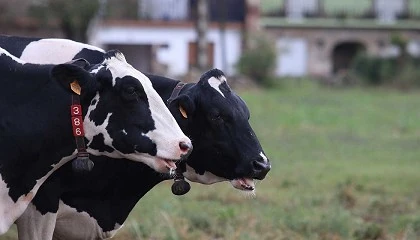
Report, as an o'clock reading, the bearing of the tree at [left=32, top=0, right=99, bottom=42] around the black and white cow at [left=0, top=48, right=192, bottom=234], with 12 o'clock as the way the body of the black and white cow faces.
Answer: The tree is roughly at 9 o'clock from the black and white cow.

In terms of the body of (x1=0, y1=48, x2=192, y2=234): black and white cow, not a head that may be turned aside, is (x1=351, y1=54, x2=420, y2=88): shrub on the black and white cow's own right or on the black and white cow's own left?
on the black and white cow's own left

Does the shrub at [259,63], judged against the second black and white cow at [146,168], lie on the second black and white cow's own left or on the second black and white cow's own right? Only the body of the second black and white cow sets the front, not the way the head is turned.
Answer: on the second black and white cow's own left

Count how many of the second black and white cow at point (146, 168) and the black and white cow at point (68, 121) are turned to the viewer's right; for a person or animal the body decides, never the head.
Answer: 2

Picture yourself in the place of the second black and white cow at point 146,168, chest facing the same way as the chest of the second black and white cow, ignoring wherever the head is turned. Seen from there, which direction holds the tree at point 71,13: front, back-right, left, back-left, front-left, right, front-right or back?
left

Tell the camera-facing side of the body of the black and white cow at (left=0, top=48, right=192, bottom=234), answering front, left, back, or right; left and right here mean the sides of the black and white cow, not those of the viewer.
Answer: right

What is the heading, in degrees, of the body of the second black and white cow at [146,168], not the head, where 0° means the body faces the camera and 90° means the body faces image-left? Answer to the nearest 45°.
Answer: approximately 270°

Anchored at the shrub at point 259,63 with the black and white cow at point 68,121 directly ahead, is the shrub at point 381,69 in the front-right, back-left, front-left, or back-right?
back-left
